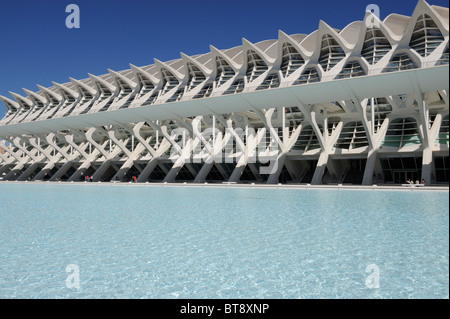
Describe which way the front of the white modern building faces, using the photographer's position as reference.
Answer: facing the viewer and to the left of the viewer
